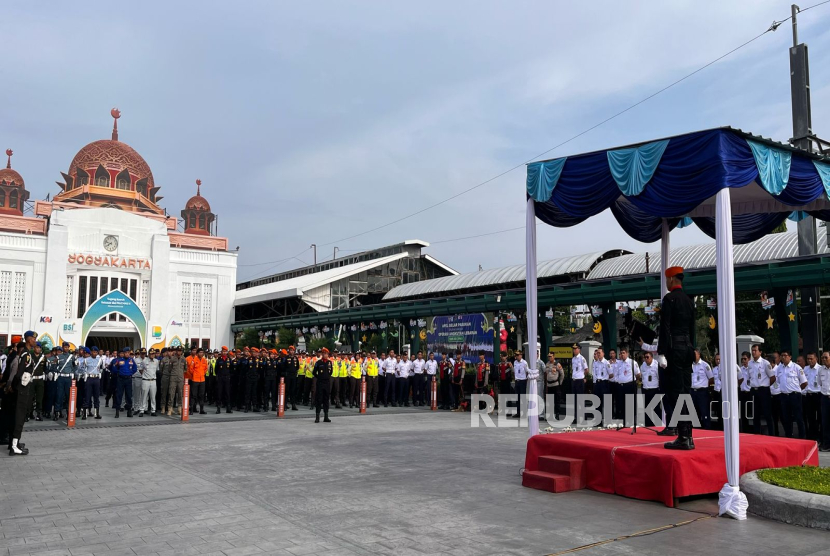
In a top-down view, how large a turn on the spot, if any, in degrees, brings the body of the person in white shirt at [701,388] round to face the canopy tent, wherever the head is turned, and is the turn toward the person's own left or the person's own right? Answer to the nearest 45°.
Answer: approximately 45° to the person's own left

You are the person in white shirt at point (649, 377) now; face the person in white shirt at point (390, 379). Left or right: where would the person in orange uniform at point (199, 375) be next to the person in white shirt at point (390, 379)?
left

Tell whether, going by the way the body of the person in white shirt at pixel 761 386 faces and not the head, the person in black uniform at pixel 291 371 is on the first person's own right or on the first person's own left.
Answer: on the first person's own right

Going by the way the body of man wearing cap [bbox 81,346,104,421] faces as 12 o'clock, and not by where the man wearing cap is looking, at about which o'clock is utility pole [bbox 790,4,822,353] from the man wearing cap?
The utility pole is roughly at 10 o'clock from the man wearing cap.

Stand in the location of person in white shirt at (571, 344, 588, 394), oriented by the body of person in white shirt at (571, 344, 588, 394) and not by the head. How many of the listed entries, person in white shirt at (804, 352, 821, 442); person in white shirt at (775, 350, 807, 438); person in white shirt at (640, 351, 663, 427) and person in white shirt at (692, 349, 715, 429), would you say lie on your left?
4

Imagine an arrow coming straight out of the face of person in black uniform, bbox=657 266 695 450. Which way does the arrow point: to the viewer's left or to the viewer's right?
to the viewer's left

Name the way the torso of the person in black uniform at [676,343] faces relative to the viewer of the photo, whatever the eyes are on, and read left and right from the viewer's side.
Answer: facing away from the viewer and to the left of the viewer

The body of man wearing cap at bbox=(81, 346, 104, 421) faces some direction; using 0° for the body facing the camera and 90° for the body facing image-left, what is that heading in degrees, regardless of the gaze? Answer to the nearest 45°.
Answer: approximately 0°

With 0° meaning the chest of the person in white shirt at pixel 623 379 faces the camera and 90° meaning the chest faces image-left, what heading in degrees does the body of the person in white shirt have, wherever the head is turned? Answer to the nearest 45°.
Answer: approximately 45°

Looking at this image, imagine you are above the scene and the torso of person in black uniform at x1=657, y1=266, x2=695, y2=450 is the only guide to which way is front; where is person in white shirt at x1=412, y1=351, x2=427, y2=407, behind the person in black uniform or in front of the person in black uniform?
in front

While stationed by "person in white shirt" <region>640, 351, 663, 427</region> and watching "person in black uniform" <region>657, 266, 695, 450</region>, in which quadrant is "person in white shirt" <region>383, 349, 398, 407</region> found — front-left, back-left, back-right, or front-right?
back-right

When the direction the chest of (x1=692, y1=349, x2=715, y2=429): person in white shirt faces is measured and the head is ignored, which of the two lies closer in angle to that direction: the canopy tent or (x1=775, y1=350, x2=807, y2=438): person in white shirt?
the canopy tent

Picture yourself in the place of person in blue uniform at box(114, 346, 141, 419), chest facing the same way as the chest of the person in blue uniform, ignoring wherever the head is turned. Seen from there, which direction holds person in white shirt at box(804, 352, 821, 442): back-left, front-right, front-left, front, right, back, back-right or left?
front-left

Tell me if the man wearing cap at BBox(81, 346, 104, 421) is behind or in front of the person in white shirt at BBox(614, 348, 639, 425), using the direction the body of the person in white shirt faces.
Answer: in front
